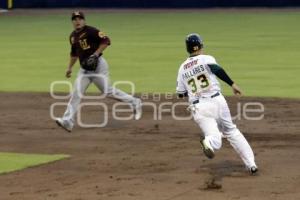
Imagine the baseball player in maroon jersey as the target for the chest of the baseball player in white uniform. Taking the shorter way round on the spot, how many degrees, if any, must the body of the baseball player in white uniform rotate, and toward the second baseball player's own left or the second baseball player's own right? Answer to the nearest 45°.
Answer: approximately 45° to the second baseball player's own left

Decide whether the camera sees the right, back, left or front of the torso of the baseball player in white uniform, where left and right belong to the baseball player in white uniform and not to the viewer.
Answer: back

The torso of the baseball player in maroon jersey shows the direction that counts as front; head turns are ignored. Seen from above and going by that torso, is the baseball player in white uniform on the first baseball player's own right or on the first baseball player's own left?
on the first baseball player's own left

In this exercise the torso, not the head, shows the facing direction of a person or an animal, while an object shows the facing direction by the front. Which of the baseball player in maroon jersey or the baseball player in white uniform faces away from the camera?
the baseball player in white uniform

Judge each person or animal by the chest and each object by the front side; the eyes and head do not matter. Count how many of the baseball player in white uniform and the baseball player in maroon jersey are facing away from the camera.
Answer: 1
